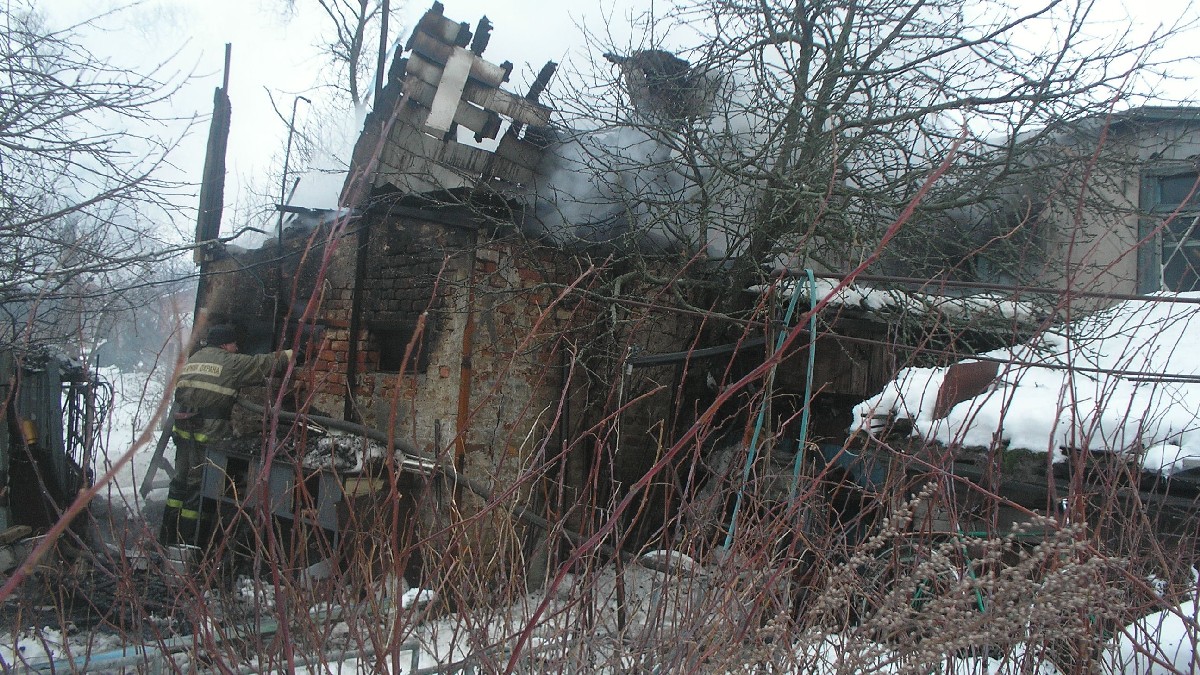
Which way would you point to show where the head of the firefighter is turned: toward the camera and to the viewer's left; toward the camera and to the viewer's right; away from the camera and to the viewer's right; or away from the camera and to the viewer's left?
away from the camera and to the viewer's right

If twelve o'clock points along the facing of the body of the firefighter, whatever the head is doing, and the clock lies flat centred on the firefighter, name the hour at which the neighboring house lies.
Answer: The neighboring house is roughly at 2 o'clock from the firefighter.

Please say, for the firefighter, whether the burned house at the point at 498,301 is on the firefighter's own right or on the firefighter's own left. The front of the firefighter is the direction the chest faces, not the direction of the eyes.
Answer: on the firefighter's own right

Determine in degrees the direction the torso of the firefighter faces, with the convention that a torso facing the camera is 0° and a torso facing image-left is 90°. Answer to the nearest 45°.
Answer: approximately 225°

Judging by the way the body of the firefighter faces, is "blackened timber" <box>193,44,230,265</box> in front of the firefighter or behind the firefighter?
in front
